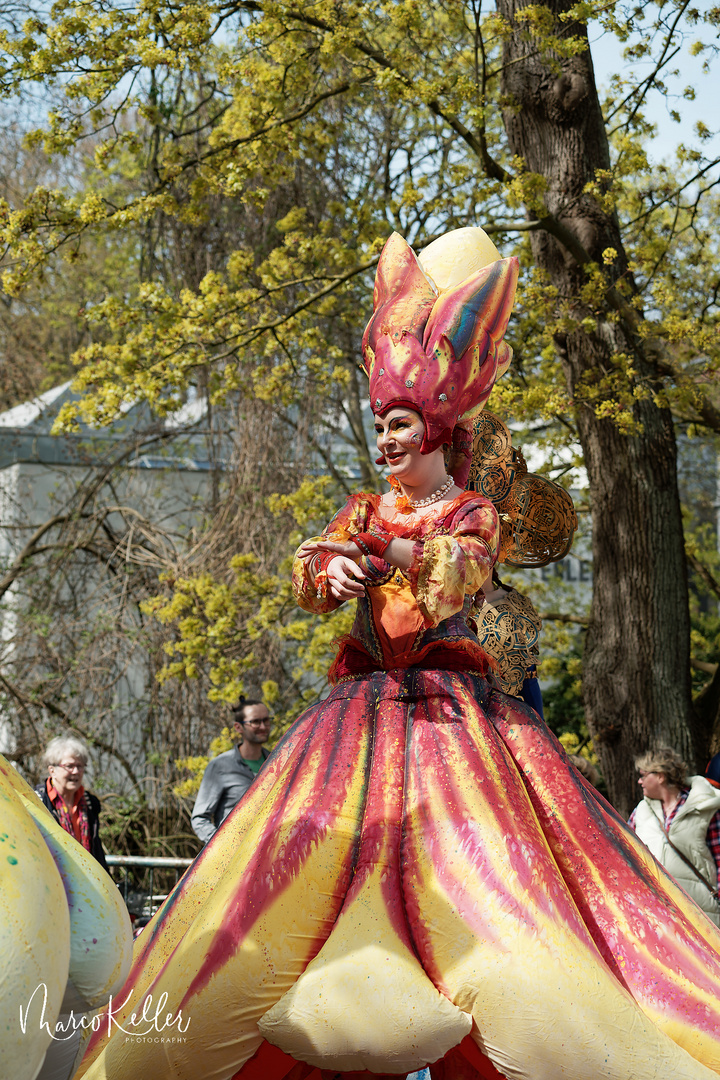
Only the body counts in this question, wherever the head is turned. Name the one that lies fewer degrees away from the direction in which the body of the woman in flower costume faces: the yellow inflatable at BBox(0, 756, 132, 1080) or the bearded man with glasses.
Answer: the yellow inflatable

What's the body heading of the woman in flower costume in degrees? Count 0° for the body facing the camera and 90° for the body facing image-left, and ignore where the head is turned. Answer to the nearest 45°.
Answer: approximately 45°

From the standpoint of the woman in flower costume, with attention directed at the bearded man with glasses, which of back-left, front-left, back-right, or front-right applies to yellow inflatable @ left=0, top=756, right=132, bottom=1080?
back-left

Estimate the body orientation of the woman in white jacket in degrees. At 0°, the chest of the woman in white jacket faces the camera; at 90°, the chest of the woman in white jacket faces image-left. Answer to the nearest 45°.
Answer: approximately 45°

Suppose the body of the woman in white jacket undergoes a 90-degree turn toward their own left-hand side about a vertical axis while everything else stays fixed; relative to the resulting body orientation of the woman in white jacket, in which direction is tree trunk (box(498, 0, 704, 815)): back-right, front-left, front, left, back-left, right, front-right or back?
back-left

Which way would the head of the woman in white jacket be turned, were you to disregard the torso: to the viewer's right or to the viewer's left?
to the viewer's left

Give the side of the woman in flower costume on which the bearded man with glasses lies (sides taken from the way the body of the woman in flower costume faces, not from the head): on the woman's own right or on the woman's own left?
on the woman's own right

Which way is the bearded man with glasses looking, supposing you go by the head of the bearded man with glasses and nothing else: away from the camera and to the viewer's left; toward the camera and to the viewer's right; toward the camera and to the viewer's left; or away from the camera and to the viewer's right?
toward the camera and to the viewer's right

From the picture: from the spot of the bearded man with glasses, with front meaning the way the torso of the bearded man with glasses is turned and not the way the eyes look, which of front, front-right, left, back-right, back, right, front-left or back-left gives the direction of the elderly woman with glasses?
back-right

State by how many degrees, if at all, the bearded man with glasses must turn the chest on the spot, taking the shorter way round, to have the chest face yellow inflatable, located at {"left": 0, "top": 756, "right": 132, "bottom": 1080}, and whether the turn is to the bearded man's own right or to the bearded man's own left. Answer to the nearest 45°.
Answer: approximately 45° to the bearded man's own right
